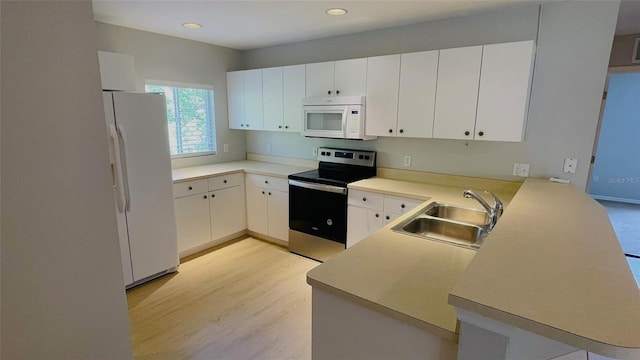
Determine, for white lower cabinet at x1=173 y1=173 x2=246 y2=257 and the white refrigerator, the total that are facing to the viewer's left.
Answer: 0

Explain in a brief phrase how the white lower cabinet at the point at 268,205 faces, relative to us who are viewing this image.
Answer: facing the viewer and to the left of the viewer

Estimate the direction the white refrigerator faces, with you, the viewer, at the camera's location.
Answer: facing the viewer and to the right of the viewer

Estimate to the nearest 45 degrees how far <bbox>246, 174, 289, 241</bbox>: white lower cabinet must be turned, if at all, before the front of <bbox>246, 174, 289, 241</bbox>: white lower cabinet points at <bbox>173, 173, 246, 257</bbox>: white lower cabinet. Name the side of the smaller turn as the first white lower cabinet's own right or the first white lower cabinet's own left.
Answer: approximately 45° to the first white lower cabinet's own right

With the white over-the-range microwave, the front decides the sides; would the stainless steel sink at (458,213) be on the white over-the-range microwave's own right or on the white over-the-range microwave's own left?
on the white over-the-range microwave's own left

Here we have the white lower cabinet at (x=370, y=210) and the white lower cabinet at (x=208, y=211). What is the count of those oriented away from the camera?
0

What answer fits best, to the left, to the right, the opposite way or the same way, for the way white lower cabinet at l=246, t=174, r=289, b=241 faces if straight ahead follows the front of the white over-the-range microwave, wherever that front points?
the same way

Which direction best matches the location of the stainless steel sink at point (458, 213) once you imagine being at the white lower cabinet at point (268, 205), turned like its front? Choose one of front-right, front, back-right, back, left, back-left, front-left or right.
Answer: left

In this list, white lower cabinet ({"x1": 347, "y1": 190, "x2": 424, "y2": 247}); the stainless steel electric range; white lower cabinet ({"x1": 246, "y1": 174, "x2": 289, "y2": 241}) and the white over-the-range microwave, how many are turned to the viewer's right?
0

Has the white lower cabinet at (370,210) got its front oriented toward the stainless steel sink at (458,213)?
no

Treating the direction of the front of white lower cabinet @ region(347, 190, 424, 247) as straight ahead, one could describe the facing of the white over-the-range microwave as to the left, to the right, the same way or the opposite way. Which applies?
the same way

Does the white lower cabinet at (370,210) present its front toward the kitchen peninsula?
no

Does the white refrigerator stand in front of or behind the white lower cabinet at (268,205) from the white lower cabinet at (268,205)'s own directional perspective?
in front

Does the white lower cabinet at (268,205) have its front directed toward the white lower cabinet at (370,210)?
no

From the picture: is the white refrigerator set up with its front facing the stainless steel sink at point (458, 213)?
yes
